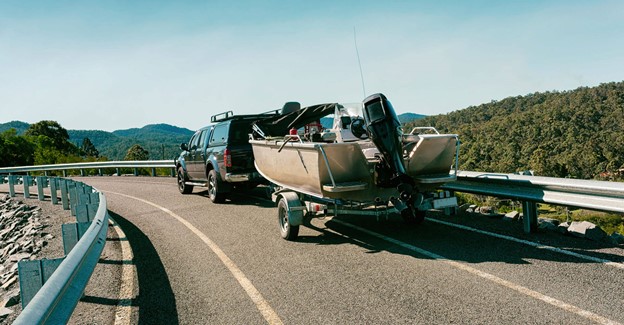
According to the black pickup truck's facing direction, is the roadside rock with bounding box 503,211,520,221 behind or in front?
behind

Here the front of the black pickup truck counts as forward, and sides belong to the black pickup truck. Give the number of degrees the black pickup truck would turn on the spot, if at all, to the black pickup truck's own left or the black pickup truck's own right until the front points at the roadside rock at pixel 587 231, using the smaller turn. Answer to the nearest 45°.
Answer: approximately 180°

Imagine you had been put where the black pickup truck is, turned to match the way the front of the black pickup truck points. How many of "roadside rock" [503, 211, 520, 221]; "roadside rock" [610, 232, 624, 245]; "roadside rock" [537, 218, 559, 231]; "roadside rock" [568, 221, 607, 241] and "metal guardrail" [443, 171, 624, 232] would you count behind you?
5

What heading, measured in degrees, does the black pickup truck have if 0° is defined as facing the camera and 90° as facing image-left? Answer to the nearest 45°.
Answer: approximately 135°

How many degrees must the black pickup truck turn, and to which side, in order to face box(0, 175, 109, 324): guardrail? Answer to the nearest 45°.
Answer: approximately 135° to its left

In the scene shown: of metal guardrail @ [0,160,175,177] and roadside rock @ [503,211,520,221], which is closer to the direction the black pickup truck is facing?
the metal guardrail

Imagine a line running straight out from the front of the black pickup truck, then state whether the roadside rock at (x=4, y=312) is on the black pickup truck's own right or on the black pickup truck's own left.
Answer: on the black pickup truck's own left

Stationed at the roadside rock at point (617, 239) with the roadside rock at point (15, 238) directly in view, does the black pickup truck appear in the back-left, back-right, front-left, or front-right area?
front-right

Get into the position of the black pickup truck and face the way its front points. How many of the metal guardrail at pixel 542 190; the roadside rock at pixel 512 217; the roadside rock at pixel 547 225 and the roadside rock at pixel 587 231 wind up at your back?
4

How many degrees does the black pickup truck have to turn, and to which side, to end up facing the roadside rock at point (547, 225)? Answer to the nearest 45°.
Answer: approximately 180°

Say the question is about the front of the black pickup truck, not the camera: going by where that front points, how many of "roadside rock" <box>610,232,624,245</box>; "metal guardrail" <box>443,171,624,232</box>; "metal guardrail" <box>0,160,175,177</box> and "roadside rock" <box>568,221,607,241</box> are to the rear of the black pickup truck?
3

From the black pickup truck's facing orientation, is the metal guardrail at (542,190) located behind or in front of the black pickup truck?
behind

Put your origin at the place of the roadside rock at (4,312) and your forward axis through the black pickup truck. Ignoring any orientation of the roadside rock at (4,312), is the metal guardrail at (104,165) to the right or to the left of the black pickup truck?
left
